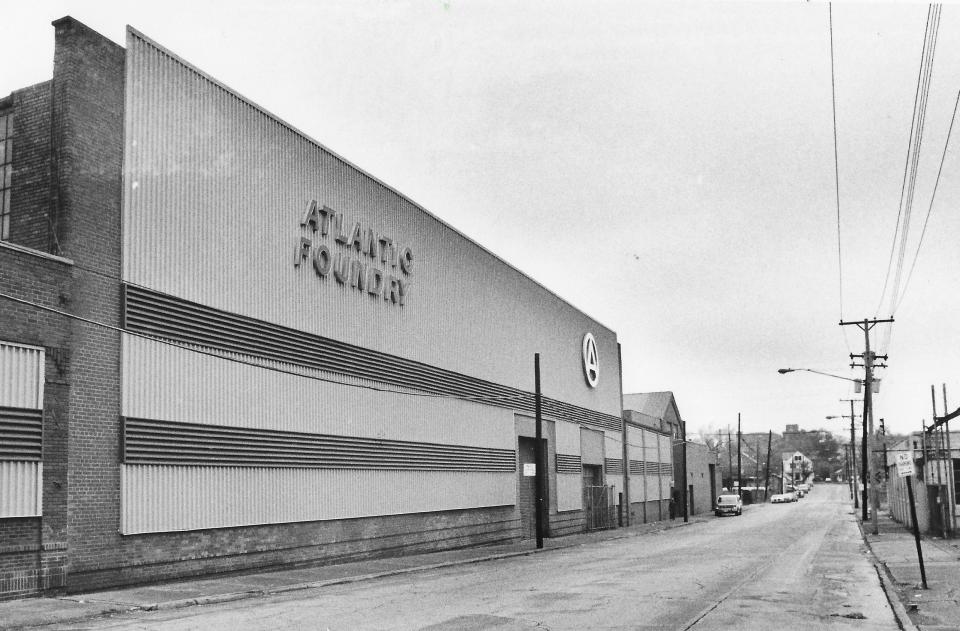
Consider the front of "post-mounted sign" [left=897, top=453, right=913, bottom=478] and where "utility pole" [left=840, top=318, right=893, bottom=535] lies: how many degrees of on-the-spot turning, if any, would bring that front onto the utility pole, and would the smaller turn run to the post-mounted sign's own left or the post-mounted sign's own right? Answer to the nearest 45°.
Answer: approximately 180°

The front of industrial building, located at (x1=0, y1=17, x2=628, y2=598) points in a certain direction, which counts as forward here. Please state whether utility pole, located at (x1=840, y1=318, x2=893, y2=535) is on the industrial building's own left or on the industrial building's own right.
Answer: on the industrial building's own left

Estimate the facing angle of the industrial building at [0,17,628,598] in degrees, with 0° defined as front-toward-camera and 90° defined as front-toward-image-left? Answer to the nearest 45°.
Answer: approximately 315°

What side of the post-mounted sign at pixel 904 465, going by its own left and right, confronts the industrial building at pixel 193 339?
right

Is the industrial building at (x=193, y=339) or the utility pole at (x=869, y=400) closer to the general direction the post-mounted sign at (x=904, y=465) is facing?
the industrial building

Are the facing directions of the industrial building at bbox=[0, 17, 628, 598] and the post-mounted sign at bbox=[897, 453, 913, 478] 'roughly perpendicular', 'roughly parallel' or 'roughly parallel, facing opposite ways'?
roughly perpendicular
